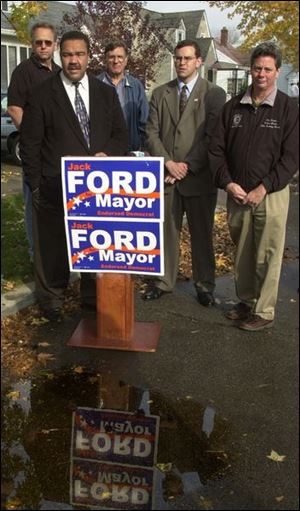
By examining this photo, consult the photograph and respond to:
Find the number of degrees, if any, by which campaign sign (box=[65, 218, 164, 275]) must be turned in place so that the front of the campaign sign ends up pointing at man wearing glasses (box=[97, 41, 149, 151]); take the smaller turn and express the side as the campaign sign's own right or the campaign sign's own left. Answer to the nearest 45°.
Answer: approximately 180°

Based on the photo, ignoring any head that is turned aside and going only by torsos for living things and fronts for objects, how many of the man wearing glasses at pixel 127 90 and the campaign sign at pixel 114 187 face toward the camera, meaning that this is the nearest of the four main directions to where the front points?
2

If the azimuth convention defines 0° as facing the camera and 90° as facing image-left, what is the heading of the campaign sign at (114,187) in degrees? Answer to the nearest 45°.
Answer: approximately 0°

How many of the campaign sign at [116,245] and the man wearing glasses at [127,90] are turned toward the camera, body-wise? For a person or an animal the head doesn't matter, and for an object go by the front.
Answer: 2

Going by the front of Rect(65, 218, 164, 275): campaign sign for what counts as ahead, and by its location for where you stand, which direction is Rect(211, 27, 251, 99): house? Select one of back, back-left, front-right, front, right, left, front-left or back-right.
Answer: back-left
